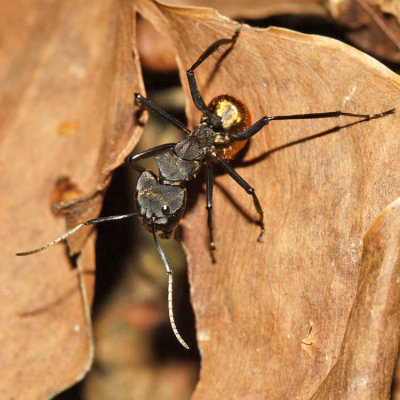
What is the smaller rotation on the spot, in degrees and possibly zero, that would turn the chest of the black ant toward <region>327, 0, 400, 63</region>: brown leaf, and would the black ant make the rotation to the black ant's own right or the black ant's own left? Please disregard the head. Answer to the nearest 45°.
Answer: approximately 180°

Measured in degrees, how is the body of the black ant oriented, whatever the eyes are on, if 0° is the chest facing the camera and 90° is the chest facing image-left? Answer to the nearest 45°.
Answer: approximately 45°

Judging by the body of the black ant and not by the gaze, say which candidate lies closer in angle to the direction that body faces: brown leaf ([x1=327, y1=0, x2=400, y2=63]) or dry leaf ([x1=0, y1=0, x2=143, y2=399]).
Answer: the dry leaf
